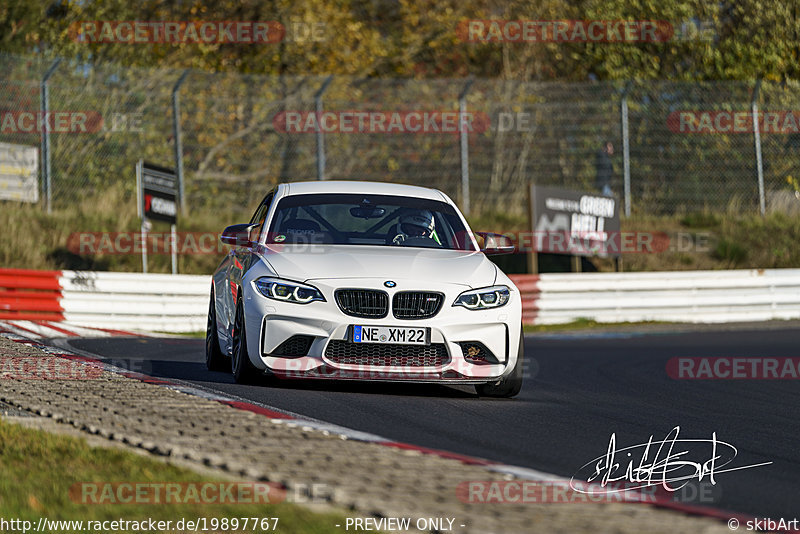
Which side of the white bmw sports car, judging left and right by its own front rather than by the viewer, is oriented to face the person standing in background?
back

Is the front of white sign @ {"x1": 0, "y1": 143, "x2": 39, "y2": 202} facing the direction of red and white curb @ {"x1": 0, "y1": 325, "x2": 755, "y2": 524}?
yes

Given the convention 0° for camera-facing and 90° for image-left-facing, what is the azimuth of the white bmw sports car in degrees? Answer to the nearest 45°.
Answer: approximately 0°

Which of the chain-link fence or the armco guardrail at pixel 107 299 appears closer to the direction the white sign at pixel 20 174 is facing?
the armco guardrail

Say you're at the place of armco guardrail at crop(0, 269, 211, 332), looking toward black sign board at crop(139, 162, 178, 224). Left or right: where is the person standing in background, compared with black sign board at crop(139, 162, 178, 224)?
right

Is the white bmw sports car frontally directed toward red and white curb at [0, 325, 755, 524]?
yes

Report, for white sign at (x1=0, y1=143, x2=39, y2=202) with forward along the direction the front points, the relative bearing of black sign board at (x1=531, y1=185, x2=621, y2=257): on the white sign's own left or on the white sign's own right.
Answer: on the white sign's own left

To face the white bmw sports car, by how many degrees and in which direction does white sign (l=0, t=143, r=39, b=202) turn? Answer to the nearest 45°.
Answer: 0° — it already faces it

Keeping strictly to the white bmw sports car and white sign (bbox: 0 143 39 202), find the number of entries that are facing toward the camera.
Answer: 2

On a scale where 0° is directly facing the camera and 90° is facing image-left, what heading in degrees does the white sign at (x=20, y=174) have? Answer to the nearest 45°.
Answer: approximately 0°
